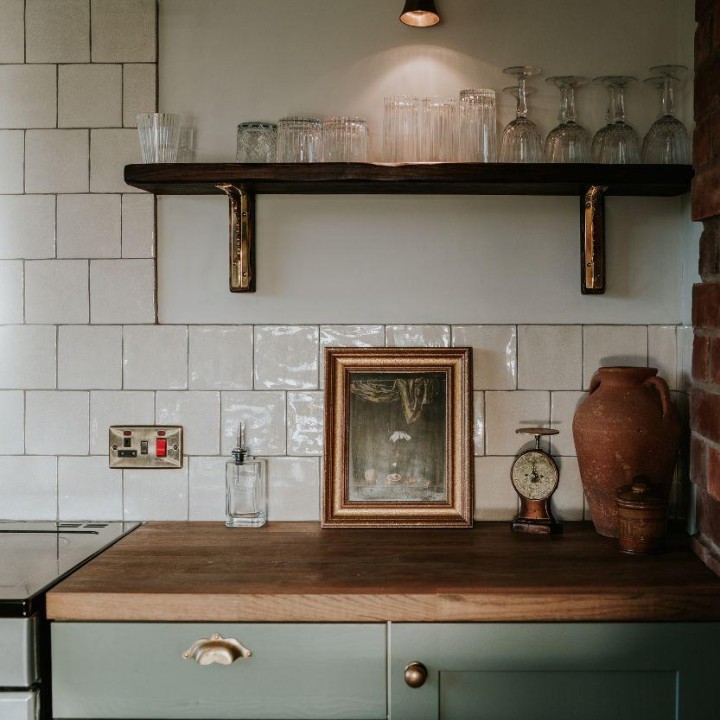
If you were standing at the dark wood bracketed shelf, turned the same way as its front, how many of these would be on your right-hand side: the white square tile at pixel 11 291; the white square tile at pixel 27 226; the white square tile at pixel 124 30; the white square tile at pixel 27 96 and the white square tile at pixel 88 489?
5

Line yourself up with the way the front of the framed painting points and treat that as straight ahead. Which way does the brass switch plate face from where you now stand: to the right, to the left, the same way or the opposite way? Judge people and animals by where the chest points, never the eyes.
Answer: the same way

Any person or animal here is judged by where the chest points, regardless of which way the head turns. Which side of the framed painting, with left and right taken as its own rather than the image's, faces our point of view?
front

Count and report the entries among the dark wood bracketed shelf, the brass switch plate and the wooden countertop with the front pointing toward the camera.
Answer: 3

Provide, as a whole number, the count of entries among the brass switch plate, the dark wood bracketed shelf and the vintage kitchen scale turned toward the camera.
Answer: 3

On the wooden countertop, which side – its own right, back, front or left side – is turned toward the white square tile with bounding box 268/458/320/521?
back

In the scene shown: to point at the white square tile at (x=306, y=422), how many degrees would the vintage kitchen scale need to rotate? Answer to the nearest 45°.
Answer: approximately 90° to its right

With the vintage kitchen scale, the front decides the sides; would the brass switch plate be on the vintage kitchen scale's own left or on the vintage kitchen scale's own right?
on the vintage kitchen scale's own right

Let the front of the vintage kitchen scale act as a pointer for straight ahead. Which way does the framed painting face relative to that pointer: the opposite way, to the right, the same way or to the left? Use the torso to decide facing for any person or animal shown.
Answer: the same way

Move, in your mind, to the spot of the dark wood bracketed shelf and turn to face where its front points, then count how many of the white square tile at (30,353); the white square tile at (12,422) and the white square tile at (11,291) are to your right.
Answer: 3

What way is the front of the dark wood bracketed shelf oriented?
toward the camera

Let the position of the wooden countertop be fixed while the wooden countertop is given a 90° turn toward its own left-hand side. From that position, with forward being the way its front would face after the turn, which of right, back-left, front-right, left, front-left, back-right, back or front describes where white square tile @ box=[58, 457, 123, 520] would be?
back-left

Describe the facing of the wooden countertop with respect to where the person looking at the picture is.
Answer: facing the viewer
